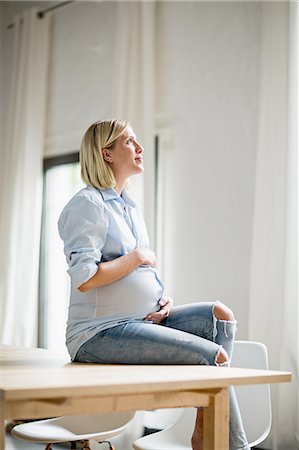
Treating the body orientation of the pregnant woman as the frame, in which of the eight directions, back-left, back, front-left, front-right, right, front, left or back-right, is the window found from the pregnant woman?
left

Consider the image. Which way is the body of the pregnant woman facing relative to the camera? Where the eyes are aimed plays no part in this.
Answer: to the viewer's right

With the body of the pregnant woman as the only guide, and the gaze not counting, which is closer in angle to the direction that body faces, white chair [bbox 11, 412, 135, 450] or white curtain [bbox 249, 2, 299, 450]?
the white curtain

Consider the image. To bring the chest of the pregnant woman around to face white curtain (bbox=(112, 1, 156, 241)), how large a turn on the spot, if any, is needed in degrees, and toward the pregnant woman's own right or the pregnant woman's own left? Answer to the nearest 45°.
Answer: approximately 90° to the pregnant woman's own left

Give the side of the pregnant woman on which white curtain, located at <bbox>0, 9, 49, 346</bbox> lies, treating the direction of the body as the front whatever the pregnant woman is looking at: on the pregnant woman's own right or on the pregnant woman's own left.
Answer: on the pregnant woman's own left

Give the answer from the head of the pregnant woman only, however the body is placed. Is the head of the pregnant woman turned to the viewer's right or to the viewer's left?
to the viewer's right

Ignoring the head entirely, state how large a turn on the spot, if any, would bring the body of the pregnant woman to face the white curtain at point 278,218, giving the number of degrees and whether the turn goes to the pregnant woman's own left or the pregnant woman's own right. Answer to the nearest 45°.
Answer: approximately 45° to the pregnant woman's own left
